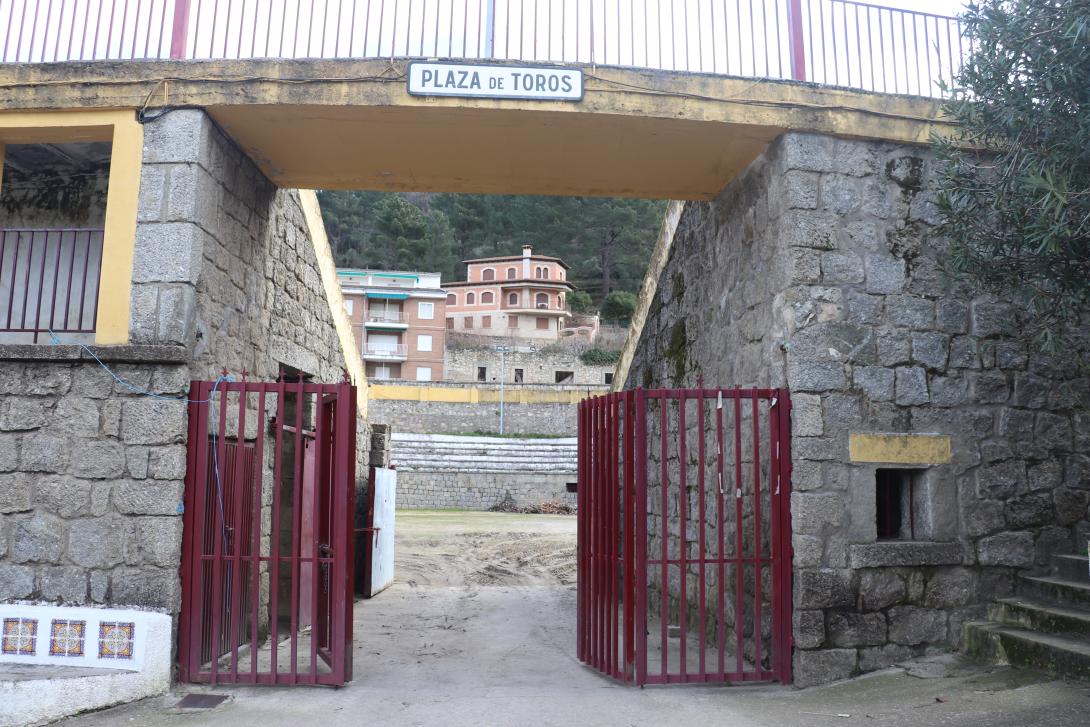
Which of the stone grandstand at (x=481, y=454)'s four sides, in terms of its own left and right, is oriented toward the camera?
front

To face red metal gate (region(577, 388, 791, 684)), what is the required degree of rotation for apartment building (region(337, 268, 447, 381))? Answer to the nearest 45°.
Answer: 0° — it already faces it

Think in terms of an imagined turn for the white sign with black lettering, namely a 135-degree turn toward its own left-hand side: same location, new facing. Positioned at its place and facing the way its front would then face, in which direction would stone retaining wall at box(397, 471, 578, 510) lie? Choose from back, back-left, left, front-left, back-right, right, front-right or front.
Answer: front-left

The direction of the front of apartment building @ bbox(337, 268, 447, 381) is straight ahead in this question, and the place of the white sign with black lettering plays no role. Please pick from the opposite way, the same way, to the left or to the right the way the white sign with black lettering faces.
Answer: the same way

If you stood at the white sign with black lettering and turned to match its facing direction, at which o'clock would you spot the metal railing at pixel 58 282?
The metal railing is roughly at 4 o'clock from the white sign with black lettering.

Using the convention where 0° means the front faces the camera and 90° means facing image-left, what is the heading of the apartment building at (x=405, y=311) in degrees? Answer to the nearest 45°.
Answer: approximately 0°

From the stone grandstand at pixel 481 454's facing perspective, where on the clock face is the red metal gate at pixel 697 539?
The red metal gate is roughly at 12 o'clock from the stone grandstand.

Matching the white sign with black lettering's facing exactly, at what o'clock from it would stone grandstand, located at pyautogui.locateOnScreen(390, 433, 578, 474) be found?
The stone grandstand is roughly at 6 o'clock from the white sign with black lettering.

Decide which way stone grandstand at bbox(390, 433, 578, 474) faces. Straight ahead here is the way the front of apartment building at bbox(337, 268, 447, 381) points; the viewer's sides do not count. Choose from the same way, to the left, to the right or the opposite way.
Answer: the same way

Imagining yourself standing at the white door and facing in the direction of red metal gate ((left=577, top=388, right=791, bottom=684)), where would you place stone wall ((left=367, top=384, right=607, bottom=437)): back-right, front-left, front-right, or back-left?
back-left

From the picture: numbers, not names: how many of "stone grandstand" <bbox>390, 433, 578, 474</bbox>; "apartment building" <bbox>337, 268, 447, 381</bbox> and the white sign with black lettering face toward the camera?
3

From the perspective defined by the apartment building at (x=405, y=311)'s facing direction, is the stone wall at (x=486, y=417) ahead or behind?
ahead

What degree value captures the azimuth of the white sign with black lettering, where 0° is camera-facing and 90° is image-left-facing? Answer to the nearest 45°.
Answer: approximately 0°

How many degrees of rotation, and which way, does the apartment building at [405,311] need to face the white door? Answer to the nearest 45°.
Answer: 0° — it already faces it

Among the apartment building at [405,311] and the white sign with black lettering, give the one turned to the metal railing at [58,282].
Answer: the apartment building

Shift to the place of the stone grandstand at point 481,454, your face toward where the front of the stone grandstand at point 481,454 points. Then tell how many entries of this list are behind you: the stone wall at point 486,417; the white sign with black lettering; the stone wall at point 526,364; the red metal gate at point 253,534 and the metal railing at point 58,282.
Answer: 2

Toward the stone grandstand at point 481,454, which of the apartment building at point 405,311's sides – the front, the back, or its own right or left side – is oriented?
front

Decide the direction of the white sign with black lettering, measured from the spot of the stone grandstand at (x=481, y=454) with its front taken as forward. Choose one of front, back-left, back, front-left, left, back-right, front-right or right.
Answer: front

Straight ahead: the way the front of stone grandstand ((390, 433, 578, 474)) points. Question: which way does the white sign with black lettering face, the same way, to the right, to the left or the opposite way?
the same way

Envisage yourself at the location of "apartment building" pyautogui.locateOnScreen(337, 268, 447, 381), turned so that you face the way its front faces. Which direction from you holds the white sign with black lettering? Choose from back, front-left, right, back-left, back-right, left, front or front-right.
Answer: front
